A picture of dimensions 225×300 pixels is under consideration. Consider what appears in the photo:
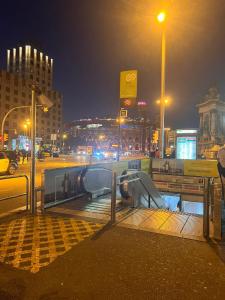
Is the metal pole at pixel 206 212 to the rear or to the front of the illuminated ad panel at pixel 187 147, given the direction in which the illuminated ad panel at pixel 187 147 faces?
to the front

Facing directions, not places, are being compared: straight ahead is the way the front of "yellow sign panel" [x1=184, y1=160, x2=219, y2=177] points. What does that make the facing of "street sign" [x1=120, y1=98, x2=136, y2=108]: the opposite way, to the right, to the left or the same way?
the same way

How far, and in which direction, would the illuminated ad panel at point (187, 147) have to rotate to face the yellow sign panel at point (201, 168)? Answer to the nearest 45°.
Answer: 0° — it already faces it

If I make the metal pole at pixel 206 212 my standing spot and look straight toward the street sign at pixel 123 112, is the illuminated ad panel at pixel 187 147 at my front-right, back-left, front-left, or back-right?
front-right

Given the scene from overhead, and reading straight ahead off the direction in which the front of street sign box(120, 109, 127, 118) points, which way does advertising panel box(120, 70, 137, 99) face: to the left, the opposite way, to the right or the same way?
the same way

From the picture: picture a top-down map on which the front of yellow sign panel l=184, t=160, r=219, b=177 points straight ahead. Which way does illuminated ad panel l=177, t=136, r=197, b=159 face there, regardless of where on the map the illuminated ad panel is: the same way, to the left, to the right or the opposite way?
the same way

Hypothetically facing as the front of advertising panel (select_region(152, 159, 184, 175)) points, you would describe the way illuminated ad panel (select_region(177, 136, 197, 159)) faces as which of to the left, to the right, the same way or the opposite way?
the same way

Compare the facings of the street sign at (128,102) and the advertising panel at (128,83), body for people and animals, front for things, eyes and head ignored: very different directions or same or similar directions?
same or similar directions

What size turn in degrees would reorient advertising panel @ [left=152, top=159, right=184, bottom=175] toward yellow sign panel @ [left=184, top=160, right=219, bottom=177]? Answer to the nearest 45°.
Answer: approximately 45° to its left

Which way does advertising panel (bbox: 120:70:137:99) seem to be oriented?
toward the camera

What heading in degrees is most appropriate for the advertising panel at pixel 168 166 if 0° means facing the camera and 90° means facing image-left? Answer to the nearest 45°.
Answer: approximately 0°

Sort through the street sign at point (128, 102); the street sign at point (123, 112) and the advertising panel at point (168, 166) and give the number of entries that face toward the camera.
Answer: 3

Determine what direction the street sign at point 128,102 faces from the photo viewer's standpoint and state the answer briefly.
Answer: facing the viewer

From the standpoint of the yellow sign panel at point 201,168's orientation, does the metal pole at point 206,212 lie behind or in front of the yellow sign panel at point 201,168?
in front
